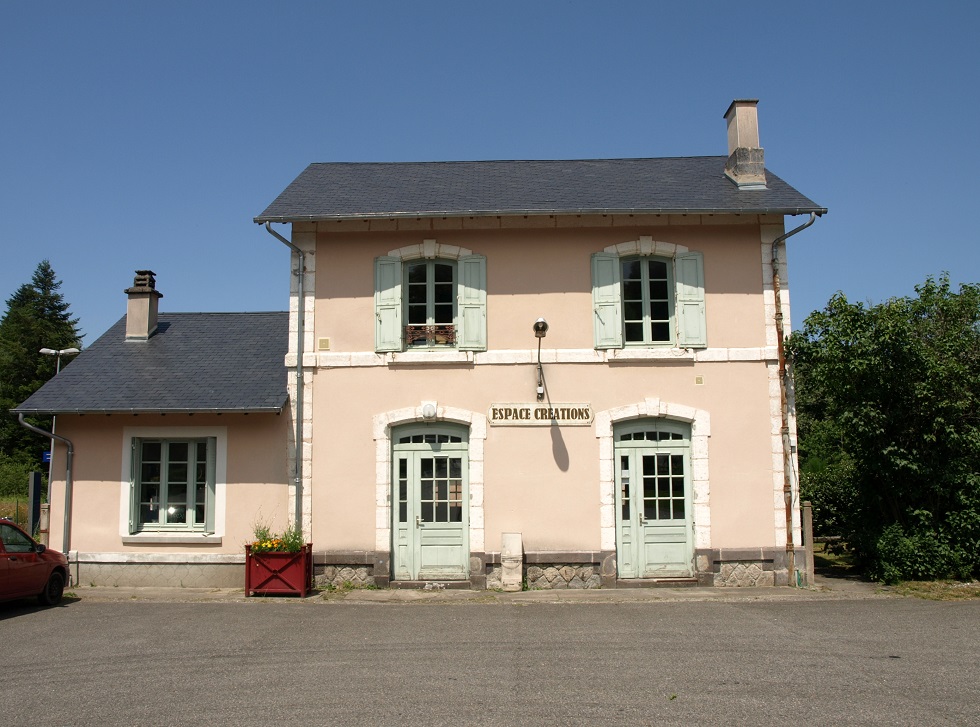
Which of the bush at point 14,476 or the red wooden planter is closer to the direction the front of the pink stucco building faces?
the red wooden planter

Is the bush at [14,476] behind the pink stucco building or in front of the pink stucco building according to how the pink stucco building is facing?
behind

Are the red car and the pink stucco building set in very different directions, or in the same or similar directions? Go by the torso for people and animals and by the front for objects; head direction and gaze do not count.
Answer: very different directions

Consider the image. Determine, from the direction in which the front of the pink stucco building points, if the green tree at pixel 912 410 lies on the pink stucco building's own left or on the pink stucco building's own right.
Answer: on the pink stucco building's own left

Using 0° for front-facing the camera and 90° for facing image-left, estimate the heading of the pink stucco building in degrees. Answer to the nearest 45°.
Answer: approximately 0°

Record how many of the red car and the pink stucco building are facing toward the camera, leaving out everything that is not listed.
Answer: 1
